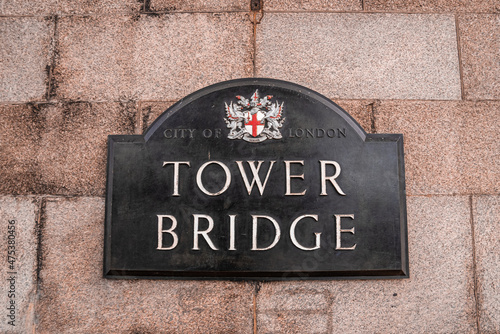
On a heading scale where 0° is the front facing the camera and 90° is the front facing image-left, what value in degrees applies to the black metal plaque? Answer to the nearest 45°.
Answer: approximately 0°
